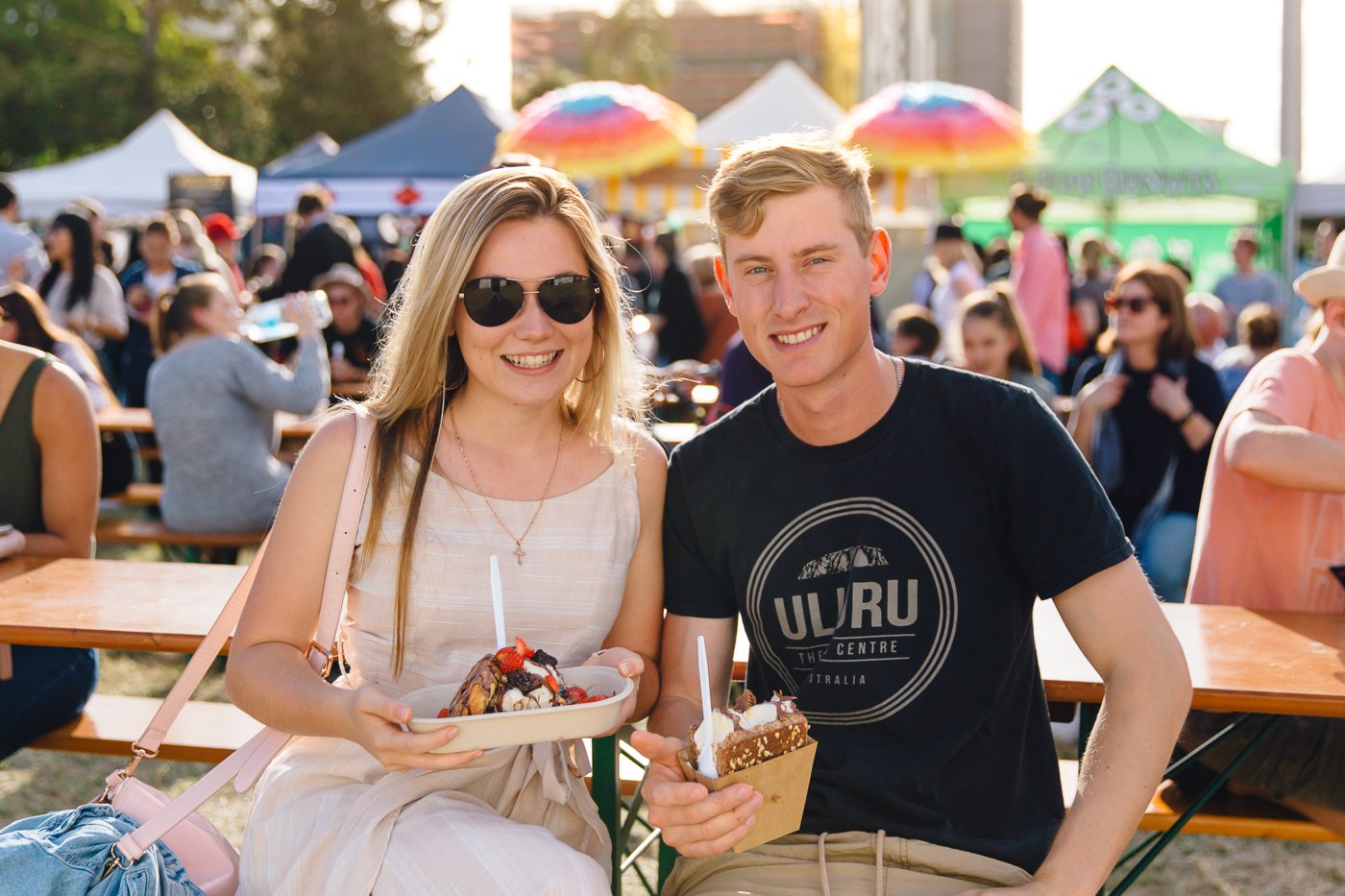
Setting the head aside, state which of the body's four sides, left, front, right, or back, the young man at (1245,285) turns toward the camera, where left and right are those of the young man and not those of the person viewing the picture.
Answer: front

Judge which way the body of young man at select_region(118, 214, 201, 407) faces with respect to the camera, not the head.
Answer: toward the camera

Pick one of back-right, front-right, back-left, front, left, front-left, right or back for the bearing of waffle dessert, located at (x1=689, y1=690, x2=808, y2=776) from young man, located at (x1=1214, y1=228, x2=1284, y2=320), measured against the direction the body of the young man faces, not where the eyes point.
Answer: front

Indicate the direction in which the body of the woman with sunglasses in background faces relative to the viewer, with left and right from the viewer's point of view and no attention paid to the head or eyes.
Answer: facing the viewer and to the left of the viewer

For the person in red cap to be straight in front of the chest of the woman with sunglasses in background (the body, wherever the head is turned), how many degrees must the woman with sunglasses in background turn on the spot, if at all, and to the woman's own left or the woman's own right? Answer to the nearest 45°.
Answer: approximately 90° to the woman's own right

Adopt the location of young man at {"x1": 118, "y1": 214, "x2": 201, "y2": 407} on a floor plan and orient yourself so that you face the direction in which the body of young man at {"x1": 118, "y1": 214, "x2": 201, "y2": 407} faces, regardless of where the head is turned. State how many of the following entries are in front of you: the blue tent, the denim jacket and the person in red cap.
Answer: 1

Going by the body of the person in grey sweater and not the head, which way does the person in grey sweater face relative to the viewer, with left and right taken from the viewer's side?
facing away from the viewer and to the right of the viewer

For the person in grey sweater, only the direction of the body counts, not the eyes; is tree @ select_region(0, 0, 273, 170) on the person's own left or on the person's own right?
on the person's own left

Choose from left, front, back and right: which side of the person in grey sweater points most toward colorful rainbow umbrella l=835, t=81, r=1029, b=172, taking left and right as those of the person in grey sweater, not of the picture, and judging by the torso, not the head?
front
